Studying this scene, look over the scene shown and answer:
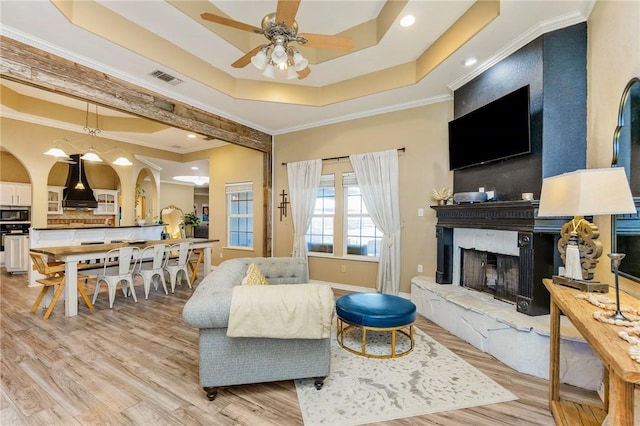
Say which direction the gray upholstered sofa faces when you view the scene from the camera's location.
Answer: facing to the right of the viewer

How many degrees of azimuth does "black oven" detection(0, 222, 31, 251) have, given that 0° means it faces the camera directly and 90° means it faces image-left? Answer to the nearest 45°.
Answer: approximately 0°

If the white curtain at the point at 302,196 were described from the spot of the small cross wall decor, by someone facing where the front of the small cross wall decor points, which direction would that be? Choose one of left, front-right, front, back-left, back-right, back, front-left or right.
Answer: front-left

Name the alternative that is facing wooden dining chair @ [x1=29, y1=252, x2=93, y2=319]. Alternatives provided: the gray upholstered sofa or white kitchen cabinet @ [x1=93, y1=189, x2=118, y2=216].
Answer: the white kitchen cabinet

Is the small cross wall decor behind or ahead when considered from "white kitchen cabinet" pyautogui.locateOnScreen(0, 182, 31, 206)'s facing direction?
ahead

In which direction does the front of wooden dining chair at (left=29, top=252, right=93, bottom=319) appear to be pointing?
to the viewer's right

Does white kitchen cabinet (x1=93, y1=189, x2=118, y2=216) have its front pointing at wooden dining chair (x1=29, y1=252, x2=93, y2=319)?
yes

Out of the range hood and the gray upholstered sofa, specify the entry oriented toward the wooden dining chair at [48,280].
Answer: the range hood

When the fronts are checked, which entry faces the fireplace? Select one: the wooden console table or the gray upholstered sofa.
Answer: the gray upholstered sofa

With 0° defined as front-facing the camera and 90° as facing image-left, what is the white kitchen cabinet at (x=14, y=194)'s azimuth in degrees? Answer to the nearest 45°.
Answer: approximately 0°

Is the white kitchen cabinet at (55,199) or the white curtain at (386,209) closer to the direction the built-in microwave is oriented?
the white curtain

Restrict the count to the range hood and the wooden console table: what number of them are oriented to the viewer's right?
0

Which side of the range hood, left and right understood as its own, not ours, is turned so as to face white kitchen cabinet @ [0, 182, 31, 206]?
right
